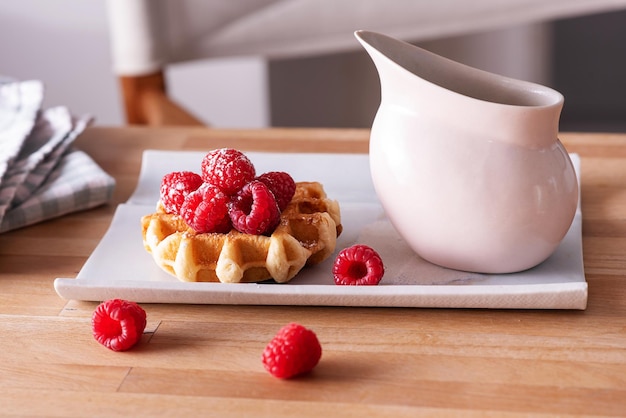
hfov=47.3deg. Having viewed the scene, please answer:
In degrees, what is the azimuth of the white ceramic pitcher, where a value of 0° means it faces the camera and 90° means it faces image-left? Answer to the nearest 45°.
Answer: approximately 90°

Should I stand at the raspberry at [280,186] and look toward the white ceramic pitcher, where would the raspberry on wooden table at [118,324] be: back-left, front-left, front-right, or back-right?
back-right
